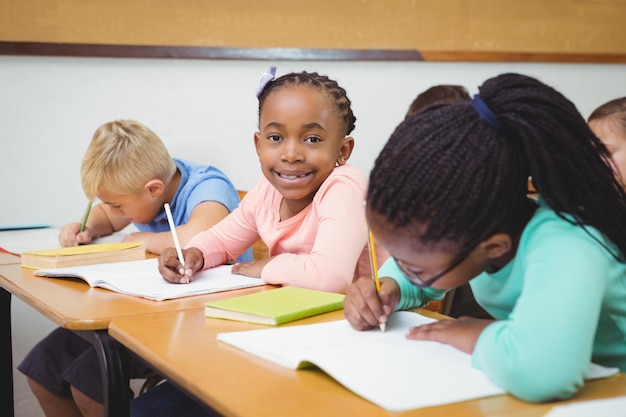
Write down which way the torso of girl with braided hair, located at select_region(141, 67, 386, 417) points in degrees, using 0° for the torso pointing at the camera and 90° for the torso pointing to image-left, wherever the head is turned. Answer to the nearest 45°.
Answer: approximately 45°

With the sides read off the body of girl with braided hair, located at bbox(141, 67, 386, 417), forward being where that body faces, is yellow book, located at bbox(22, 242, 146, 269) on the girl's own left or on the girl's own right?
on the girl's own right

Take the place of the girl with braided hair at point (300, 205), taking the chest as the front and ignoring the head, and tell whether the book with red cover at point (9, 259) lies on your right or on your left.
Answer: on your right

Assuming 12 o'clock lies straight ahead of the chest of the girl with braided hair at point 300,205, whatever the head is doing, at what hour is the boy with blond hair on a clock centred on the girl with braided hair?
The boy with blond hair is roughly at 3 o'clock from the girl with braided hair.

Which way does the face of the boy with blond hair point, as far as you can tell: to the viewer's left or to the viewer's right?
to the viewer's left
